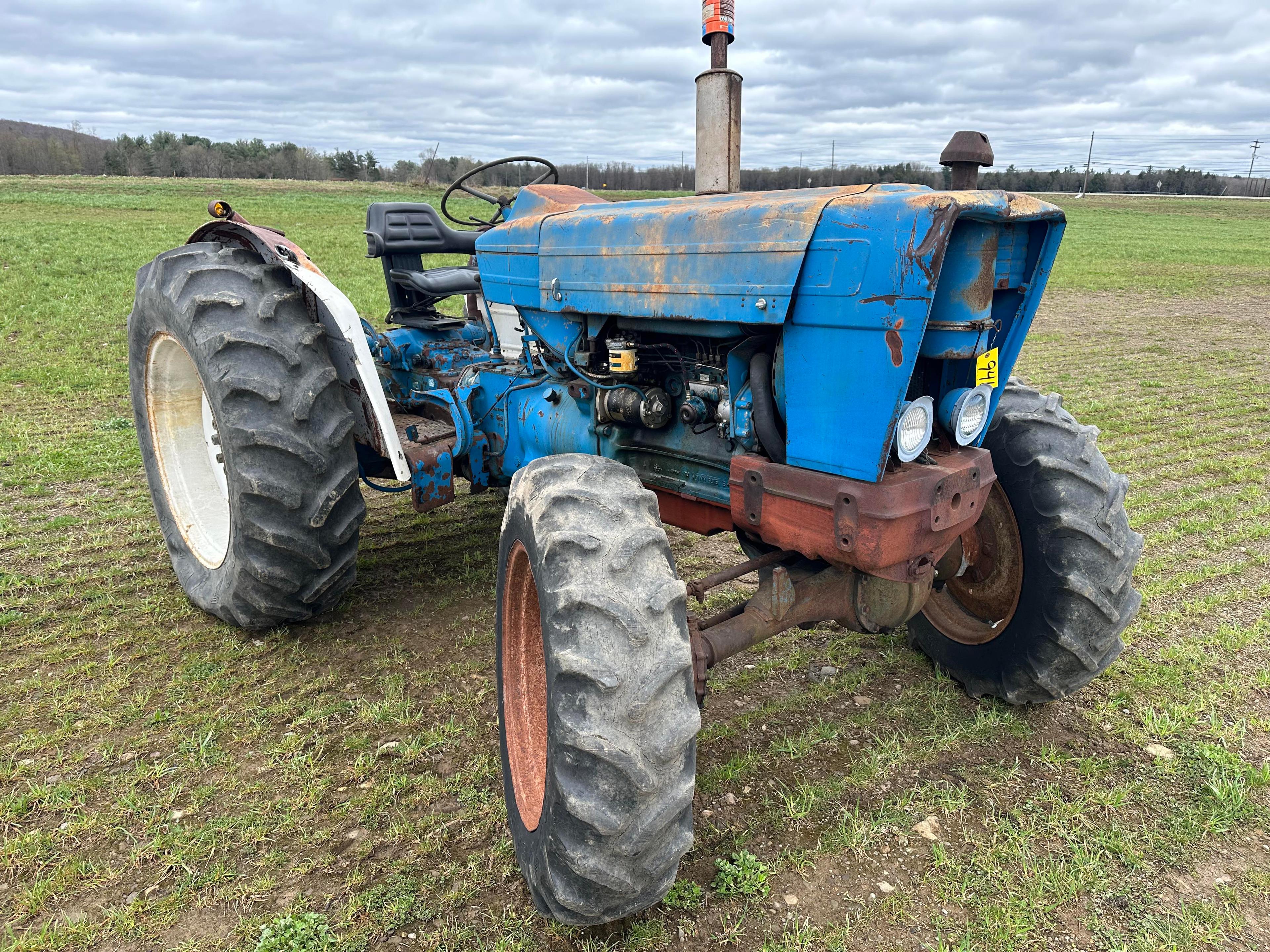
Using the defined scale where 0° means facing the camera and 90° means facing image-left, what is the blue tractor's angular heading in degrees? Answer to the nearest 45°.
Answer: approximately 315°
